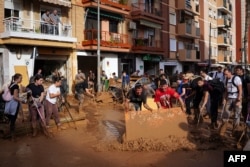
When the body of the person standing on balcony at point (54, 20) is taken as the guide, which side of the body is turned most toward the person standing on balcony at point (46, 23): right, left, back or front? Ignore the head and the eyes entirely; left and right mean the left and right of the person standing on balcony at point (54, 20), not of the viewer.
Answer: right

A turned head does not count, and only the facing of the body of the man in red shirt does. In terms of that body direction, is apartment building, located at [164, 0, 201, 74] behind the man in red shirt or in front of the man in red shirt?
behind

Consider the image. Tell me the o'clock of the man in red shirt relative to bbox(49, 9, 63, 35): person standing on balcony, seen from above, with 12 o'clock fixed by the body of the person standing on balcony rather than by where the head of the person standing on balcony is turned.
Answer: The man in red shirt is roughly at 11 o'clock from the person standing on balcony.

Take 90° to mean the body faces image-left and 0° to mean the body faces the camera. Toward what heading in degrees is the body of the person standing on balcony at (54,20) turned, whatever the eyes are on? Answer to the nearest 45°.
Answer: approximately 315°

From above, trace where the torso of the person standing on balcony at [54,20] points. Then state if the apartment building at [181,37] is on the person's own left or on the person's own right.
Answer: on the person's own left

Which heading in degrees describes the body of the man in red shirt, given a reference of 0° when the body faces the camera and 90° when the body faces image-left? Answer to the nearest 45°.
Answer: approximately 0°

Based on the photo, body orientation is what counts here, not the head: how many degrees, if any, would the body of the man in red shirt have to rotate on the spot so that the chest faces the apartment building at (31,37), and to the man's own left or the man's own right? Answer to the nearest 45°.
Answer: approximately 135° to the man's own right

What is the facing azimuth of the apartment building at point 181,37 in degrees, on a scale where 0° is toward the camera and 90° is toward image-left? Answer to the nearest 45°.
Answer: approximately 45°
